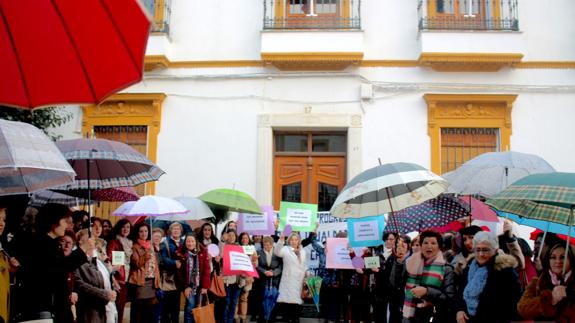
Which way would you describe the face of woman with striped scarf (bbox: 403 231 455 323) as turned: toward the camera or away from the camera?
toward the camera

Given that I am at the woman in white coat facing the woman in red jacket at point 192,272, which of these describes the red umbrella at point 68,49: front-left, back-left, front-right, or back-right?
front-left

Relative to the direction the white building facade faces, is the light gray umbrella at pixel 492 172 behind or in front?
in front

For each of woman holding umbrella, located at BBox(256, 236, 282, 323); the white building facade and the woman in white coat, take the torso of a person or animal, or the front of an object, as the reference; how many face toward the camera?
3

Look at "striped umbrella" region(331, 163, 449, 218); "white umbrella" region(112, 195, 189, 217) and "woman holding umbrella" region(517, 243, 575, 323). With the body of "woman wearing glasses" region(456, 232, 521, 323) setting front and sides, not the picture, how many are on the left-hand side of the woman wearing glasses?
1

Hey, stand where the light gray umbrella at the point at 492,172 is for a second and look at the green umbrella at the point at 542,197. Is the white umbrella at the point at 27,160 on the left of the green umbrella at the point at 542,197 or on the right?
right

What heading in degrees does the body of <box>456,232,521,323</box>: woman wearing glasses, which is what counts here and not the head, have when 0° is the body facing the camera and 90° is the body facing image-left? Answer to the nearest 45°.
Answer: approximately 45°

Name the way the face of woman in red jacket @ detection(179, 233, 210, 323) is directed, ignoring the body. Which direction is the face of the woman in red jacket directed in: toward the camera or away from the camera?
toward the camera

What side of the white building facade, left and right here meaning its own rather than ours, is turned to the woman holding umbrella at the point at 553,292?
front

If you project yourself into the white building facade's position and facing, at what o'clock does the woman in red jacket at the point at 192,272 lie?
The woman in red jacket is roughly at 1 o'clock from the white building facade.

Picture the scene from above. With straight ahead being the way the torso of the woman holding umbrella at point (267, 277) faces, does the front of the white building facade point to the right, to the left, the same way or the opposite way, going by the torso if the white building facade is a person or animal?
the same way

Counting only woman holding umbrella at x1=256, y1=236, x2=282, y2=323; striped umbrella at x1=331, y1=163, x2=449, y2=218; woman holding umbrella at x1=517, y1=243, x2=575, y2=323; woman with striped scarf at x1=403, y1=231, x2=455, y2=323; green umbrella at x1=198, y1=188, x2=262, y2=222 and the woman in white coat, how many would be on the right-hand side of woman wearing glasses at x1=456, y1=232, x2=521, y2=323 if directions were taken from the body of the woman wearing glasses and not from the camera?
5

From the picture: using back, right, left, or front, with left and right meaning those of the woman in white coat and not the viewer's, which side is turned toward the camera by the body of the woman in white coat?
front

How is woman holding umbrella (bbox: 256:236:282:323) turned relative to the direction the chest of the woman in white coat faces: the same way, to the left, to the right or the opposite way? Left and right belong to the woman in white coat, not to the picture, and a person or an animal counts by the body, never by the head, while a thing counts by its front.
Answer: the same way

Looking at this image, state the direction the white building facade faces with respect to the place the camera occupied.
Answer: facing the viewer

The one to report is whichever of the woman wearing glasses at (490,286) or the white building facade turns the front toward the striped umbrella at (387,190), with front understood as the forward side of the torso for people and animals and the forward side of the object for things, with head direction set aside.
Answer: the white building facade
